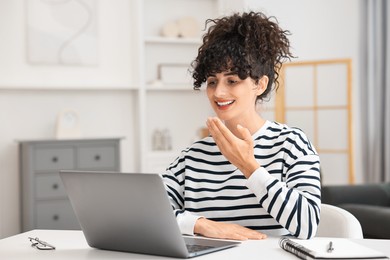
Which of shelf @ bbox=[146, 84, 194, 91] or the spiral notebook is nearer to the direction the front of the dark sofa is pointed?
the spiral notebook

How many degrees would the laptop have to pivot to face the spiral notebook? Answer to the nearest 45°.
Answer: approximately 45° to its right

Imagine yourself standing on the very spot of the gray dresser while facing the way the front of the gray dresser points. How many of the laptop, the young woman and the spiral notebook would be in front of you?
3

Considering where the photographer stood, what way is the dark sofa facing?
facing the viewer

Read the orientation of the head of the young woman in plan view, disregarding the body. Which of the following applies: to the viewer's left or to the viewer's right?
to the viewer's left

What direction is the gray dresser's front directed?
toward the camera

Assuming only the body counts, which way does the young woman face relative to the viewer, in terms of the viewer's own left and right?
facing the viewer and to the left of the viewer

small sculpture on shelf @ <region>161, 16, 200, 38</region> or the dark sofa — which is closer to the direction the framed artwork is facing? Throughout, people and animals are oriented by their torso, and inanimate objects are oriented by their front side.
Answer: the dark sofa

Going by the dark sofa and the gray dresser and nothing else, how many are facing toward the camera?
2

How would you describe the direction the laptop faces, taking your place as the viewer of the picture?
facing away from the viewer and to the right of the viewer

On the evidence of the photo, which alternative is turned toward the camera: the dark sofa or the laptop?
the dark sofa

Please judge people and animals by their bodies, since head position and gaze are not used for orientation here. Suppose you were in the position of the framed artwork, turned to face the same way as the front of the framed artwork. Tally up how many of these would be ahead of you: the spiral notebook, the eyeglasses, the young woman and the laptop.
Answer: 4

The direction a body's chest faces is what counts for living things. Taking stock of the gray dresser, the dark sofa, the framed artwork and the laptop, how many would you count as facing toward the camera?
3

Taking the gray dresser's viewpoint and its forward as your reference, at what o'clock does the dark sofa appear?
The dark sofa is roughly at 10 o'clock from the gray dresser.

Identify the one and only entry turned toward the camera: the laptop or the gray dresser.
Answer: the gray dresser
